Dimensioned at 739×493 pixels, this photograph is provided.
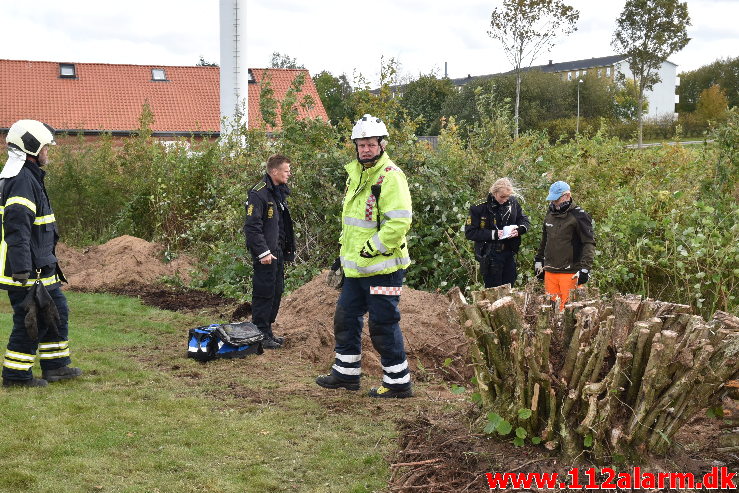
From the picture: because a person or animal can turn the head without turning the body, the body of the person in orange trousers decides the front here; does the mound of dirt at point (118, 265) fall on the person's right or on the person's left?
on the person's right

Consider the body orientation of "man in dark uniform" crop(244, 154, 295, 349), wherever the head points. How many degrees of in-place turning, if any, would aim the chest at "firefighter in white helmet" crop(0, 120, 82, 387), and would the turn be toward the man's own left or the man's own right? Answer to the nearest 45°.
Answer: approximately 90° to the man's own right

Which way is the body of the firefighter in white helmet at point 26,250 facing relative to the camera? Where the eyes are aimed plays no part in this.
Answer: to the viewer's right

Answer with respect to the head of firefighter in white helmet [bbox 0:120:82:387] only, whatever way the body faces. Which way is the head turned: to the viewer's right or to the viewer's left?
to the viewer's right

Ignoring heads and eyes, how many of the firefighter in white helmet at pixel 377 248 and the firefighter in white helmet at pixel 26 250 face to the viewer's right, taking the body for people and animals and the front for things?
1

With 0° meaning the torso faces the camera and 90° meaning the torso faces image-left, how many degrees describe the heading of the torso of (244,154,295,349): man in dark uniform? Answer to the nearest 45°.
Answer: approximately 315°

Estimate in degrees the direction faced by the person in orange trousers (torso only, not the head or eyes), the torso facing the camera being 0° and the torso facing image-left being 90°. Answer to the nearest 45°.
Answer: approximately 45°

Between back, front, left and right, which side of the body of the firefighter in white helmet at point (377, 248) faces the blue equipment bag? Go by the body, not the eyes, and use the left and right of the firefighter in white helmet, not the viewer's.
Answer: right

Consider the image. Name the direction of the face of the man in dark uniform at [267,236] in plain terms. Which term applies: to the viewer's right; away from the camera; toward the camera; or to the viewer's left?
to the viewer's right

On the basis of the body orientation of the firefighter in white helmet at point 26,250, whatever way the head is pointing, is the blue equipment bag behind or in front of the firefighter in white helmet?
in front

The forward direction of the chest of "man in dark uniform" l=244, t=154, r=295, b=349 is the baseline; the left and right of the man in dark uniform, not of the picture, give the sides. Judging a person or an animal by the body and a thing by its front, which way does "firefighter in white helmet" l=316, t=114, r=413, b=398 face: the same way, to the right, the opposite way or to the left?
to the right
